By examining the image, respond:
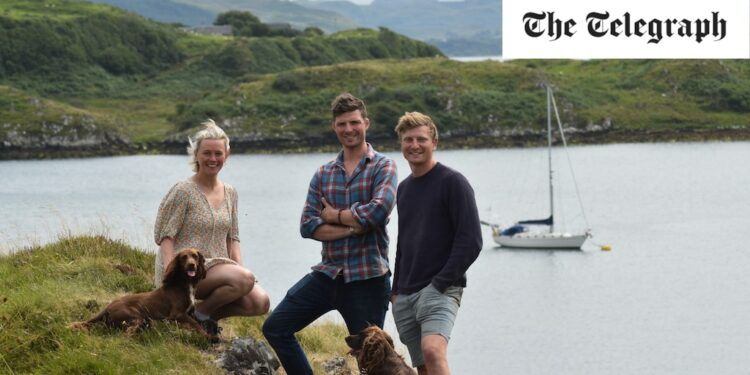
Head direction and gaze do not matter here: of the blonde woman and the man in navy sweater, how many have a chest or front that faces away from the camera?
0

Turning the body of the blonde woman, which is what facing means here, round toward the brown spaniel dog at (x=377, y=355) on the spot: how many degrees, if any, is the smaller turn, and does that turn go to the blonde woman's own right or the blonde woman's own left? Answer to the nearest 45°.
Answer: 0° — they already face it

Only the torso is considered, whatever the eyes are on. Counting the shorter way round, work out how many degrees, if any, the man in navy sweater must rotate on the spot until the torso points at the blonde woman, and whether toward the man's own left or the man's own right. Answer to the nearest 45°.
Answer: approximately 90° to the man's own right

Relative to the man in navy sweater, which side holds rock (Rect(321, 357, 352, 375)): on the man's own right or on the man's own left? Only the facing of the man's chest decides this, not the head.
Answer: on the man's own right

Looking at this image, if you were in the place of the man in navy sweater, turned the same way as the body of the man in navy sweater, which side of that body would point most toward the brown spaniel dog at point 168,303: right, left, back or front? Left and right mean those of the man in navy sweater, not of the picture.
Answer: right

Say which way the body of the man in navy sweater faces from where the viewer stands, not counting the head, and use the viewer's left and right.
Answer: facing the viewer and to the left of the viewer

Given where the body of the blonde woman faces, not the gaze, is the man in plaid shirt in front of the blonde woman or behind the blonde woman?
in front

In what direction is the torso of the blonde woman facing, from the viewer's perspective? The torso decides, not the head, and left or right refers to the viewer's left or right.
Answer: facing the viewer and to the right of the viewer
